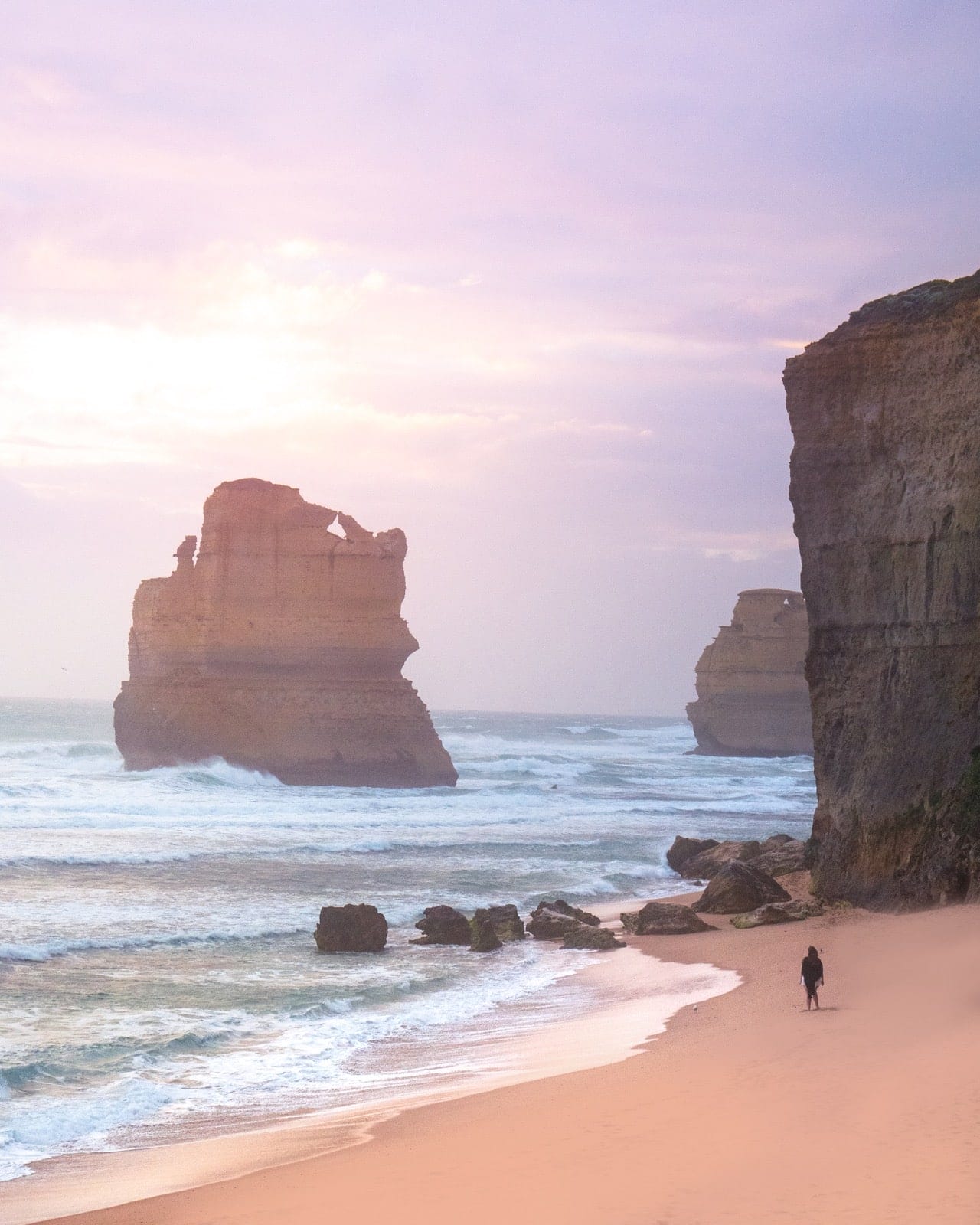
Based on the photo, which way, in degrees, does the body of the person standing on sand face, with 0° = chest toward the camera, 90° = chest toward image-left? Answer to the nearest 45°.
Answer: approximately 180°

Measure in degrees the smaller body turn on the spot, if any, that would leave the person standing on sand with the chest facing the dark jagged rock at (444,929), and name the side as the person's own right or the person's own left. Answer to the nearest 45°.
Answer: approximately 45° to the person's own left

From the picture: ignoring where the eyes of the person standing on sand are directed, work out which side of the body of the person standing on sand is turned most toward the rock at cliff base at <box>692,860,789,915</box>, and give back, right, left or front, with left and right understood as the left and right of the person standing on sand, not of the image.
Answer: front

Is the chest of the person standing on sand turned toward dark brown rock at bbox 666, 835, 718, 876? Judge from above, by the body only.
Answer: yes

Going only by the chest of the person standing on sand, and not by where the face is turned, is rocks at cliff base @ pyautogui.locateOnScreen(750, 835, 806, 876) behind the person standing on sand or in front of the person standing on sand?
in front

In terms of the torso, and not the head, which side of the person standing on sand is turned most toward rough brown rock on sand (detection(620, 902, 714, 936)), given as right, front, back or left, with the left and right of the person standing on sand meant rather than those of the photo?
front

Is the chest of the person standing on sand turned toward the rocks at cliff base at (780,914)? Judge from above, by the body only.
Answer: yes

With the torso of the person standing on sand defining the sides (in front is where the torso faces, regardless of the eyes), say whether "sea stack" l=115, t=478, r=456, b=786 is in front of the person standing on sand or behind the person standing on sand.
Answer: in front
